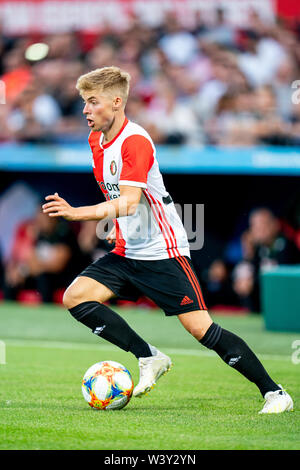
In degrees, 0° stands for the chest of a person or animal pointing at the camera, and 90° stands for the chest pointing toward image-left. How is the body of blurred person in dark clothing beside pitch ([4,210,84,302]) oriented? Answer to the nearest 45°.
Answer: approximately 45°

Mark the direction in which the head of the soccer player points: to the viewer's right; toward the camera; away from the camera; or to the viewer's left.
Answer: to the viewer's left

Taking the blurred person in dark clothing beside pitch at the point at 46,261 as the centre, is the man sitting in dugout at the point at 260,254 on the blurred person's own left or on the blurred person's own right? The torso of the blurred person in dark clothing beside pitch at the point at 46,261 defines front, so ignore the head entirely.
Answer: on the blurred person's own left

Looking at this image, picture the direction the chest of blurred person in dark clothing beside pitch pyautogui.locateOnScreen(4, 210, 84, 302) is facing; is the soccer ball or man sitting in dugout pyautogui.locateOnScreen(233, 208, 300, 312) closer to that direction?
the soccer ball

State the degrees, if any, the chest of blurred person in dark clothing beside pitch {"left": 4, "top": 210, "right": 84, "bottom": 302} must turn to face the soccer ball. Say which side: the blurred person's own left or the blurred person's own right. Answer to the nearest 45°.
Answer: approximately 45° to the blurred person's own left

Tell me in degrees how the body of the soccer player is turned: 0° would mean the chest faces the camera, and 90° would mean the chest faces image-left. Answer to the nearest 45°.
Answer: approximately 90°
